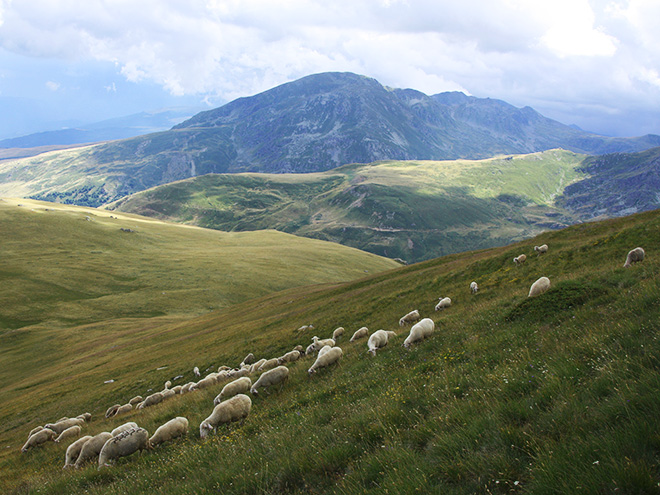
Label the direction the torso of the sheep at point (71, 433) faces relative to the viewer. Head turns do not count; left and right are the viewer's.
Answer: facing to the left of the viewer

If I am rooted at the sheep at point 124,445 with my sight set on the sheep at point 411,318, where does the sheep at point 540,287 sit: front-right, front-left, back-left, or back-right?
front-right

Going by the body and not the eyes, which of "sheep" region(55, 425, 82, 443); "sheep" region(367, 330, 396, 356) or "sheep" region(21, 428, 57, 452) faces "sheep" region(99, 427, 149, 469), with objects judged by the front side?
"sheep" region(367, 330, 396, 356)

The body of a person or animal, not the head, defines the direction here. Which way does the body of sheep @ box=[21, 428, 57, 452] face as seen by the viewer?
to the viewer's left

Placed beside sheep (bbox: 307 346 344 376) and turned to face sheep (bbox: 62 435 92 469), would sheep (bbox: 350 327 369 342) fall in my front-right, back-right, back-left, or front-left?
back-right

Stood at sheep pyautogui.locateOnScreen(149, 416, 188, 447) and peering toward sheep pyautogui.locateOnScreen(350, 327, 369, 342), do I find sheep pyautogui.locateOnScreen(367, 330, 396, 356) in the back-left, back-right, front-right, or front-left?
front-right

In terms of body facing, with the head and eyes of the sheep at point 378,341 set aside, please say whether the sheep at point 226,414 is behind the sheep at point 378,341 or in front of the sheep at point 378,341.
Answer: in front

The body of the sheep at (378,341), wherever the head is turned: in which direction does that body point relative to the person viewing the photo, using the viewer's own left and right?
facing the viewer and to the left of the viewer
